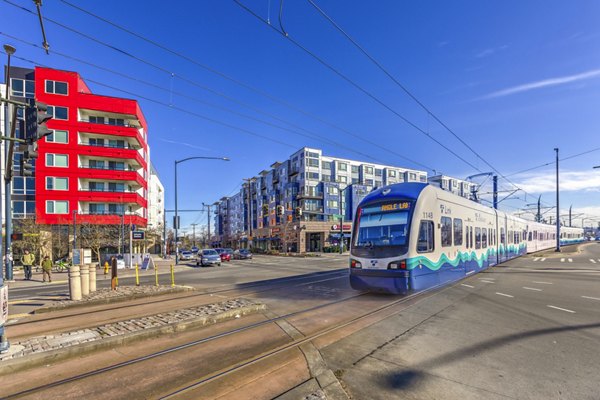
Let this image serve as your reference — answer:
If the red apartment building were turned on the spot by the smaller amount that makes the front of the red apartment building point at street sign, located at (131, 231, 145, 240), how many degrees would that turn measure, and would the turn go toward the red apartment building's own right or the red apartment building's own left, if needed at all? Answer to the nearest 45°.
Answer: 0° — it already faces it

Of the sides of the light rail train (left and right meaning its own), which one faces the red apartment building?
right

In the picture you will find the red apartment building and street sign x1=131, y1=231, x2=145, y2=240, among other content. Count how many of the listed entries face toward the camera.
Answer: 2

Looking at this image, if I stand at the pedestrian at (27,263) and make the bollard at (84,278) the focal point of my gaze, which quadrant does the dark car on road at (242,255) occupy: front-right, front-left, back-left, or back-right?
back-left

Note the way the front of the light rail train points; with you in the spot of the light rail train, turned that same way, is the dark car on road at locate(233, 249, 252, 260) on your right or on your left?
on your right

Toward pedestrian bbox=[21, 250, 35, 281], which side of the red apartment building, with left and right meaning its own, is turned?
front

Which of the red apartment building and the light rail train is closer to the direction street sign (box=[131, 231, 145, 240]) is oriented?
the light rail train

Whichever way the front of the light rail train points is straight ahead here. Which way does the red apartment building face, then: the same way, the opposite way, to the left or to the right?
to the left

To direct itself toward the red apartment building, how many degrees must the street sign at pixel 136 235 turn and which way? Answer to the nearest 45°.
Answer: approximately 180°
